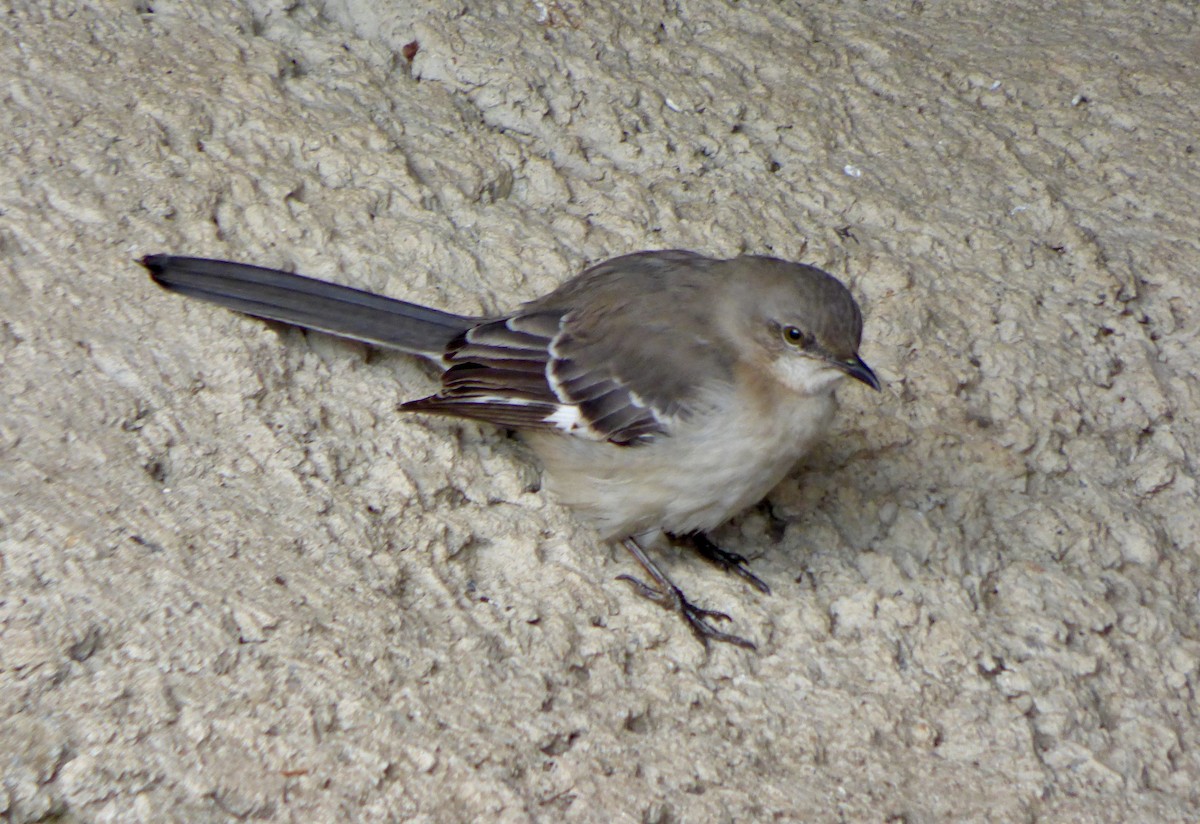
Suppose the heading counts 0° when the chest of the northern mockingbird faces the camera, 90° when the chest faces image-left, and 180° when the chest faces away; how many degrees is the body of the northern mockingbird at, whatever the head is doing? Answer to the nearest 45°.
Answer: approximately 315°
